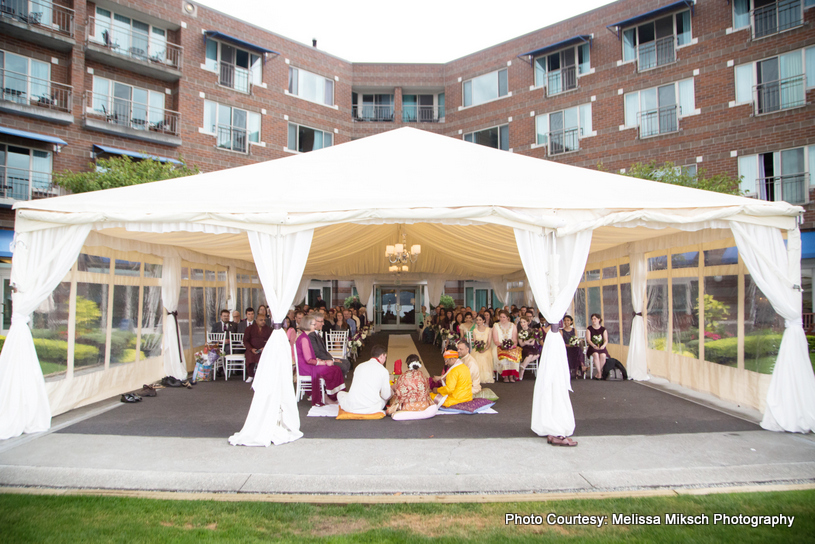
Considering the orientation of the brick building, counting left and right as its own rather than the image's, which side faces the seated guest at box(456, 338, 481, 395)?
front

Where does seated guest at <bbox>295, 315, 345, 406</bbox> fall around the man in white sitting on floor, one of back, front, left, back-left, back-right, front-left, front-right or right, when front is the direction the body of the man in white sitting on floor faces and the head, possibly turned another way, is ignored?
left

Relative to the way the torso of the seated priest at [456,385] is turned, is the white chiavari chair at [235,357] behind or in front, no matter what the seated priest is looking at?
in front

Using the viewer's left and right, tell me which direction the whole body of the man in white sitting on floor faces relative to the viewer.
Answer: facing away from the viewer and to the right of the viewer

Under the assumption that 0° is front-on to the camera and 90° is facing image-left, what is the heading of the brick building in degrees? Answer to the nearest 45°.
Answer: approximately 0°

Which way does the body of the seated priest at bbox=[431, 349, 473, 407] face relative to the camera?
to the viewer's left

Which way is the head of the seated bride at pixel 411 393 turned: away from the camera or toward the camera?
away from the camera

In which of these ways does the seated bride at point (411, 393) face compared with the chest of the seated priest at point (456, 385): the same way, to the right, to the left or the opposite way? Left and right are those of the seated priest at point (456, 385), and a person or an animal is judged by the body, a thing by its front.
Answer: to the right

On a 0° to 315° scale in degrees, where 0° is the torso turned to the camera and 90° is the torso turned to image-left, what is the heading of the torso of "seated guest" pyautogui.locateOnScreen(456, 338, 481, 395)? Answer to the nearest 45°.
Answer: approximately 45°

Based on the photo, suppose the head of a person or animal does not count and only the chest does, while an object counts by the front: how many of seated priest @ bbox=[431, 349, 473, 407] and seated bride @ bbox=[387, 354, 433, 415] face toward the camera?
0

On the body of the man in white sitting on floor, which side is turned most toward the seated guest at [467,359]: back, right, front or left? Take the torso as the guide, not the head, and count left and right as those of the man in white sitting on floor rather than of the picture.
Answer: front

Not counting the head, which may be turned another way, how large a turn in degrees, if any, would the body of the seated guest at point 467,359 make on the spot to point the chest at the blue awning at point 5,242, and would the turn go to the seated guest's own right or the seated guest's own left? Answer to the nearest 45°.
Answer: approximately 45° to the seated guest's own right

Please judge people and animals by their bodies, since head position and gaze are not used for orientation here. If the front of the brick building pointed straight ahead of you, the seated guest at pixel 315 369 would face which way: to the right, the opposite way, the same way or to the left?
to the left

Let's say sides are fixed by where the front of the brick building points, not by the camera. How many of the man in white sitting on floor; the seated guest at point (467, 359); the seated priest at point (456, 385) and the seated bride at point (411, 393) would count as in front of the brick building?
4

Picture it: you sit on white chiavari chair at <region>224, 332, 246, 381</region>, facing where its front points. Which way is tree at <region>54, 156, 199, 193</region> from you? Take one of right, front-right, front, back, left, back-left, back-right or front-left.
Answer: back-right

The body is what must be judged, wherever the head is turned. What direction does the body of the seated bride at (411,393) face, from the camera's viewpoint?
away from the camera
